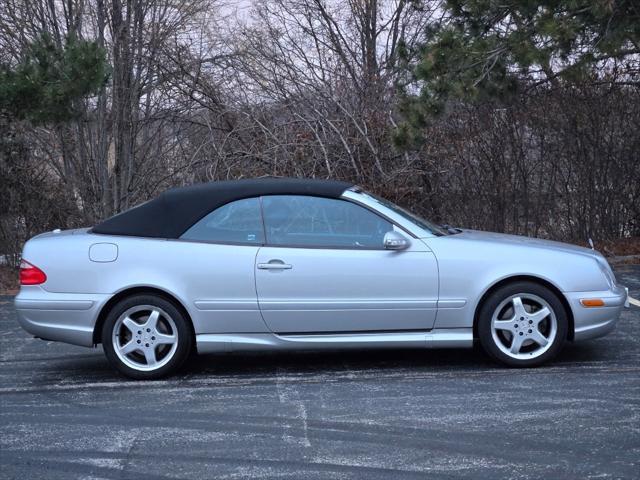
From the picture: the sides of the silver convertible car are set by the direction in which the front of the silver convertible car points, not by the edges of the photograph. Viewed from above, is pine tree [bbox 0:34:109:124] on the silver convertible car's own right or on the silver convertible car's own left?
on the silver convertible car's own left

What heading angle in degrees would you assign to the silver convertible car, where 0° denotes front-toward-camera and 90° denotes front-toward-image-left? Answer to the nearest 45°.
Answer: approximately 270°
